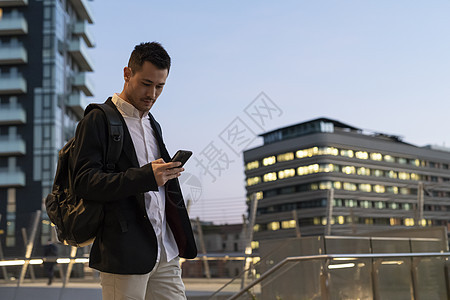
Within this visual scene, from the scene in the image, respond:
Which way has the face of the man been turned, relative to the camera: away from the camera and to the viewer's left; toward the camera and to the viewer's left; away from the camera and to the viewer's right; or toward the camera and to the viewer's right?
toward the camera and to the viewer's right

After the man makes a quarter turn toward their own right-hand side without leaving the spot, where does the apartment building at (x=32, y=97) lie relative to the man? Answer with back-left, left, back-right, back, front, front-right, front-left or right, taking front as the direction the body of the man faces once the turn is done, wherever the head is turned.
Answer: back-right

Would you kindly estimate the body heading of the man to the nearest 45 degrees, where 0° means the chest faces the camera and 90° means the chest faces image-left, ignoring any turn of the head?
approximately 315°
